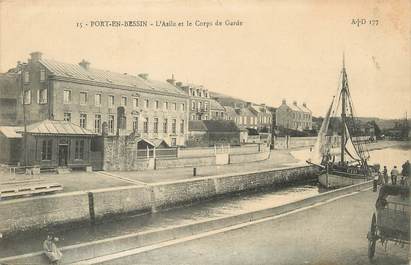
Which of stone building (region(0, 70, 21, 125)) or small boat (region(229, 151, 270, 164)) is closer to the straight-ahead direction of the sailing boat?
the stone building

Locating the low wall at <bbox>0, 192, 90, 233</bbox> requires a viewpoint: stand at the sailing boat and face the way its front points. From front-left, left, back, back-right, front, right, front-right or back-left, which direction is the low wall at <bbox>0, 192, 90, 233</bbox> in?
front

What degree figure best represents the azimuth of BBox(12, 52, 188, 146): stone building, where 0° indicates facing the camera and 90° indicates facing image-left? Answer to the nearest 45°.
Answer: approximately 315°

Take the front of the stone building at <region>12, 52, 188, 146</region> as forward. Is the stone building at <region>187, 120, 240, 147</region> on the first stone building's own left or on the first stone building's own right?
on the first stone building's own left

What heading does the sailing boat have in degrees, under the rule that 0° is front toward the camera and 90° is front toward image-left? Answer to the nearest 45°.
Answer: approximately 45°

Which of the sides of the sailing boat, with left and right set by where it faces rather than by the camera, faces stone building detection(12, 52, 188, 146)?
front

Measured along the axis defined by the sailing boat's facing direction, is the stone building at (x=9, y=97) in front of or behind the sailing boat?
in front

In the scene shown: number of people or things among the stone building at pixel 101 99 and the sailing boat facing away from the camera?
0
